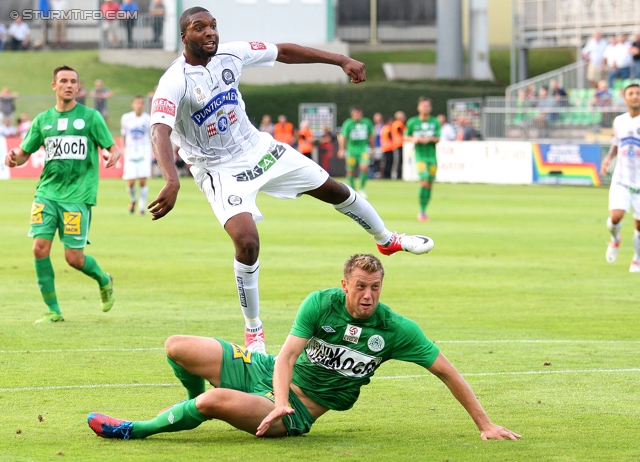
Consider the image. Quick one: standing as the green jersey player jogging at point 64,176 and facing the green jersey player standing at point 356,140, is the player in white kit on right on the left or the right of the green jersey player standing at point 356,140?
right

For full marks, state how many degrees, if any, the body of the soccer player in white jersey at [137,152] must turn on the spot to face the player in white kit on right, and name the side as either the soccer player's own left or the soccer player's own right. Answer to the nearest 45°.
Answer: approximately 45° to the soccer player's own left

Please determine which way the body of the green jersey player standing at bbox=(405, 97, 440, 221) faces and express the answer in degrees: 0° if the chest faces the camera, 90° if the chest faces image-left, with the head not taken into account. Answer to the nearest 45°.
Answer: approximately 0°

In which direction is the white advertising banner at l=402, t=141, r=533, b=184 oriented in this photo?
toward the camera

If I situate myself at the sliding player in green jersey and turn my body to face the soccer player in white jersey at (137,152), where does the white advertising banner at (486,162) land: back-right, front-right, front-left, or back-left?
front-right

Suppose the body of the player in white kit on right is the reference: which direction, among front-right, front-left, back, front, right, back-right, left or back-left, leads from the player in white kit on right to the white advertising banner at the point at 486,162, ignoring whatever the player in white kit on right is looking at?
back

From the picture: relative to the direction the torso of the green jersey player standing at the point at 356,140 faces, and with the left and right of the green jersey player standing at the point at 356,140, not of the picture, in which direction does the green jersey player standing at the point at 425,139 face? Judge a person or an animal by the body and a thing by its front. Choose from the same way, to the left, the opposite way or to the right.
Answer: the same way

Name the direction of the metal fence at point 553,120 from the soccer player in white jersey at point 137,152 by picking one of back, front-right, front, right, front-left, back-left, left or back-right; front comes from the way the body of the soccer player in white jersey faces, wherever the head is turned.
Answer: back-left

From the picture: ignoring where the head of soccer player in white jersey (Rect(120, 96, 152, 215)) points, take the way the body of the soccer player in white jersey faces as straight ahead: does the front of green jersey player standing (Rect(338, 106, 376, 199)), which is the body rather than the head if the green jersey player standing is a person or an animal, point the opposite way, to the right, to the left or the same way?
the same way

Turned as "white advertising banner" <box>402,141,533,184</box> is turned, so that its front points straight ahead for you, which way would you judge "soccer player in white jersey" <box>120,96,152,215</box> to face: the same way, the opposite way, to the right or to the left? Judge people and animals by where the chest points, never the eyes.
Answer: the same way

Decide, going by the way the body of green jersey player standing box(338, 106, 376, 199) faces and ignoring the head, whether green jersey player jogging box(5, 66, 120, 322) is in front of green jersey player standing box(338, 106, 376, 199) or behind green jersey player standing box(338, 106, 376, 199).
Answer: in front

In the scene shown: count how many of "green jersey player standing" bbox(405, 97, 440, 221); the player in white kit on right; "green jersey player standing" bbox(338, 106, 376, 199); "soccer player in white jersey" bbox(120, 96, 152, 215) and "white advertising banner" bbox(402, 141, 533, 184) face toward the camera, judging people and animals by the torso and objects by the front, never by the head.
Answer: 5

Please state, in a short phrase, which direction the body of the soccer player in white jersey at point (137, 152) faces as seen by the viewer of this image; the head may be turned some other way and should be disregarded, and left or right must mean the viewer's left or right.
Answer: facing the viewer

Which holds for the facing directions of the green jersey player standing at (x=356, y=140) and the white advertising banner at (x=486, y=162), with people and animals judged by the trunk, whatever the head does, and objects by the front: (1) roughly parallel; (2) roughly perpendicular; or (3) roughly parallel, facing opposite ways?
roughly parallel

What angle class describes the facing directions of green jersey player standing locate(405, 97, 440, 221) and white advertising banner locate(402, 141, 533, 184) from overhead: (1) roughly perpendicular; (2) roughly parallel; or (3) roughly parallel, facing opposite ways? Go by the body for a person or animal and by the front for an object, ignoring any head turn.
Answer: roughly parallel

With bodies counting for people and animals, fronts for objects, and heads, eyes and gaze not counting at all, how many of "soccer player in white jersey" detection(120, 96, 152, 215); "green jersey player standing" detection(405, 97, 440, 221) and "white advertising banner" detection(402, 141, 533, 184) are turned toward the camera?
3

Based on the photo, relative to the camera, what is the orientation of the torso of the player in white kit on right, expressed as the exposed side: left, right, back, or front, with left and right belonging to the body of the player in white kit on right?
front
